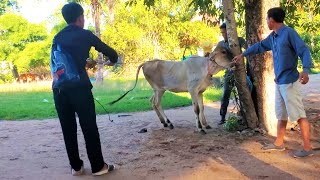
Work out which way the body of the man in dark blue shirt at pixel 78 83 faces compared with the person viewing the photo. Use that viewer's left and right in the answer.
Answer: facing away from the viewer and to the right of the viewer

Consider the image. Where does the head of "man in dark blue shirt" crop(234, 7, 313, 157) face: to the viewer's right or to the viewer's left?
to the viewer's left

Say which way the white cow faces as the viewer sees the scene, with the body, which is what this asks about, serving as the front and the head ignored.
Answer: to the viewer's right

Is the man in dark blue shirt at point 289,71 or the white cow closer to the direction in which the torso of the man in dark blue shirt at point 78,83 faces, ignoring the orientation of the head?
the white cow

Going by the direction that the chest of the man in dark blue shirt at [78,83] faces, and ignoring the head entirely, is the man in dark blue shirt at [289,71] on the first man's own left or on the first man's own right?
on the first man's own right

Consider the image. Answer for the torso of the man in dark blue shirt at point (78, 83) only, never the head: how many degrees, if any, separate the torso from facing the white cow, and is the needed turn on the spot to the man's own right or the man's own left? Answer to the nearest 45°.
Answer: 0° — they already face it

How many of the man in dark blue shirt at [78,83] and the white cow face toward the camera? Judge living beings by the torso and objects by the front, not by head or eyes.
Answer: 0
